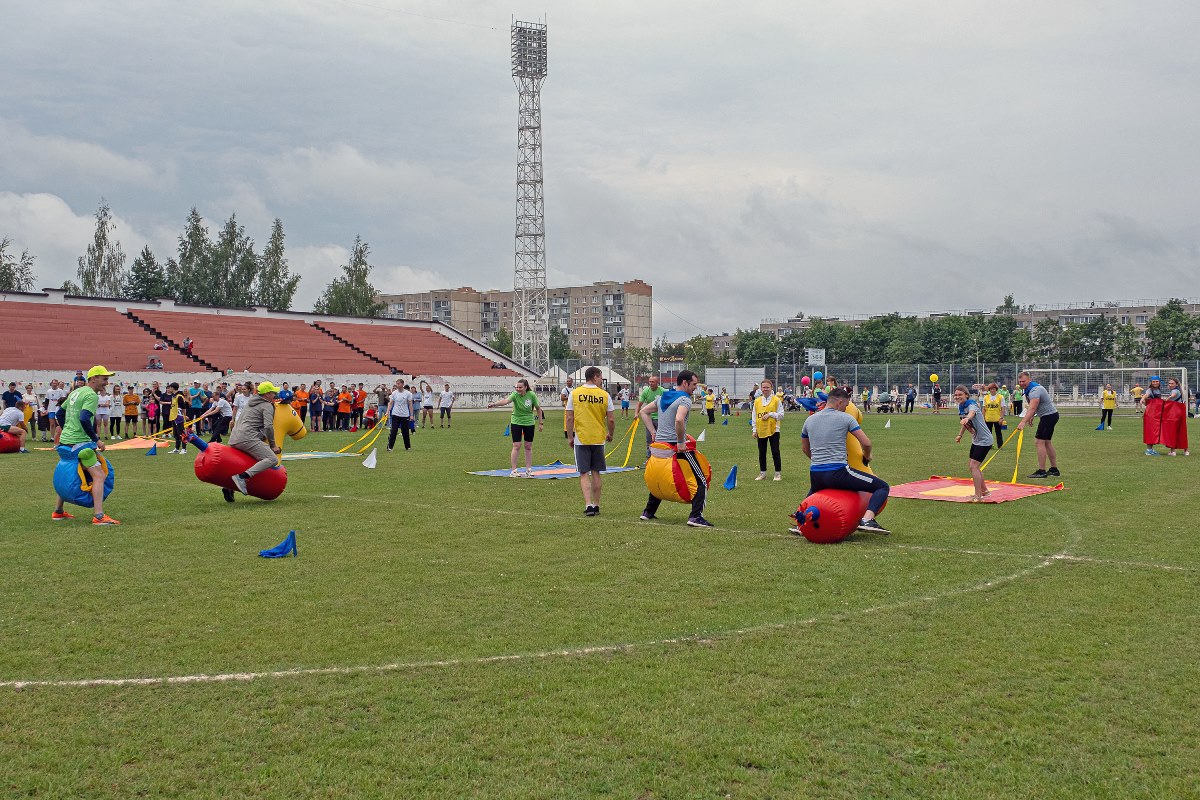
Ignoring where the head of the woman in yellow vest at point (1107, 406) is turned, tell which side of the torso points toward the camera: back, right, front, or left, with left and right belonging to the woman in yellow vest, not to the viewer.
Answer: front

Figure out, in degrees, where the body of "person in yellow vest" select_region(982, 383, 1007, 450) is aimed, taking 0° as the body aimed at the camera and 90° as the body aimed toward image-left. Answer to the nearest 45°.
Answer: approximately 0°

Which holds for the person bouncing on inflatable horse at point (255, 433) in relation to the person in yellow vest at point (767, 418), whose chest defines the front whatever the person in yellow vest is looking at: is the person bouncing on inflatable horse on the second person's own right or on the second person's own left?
on the second person's own right

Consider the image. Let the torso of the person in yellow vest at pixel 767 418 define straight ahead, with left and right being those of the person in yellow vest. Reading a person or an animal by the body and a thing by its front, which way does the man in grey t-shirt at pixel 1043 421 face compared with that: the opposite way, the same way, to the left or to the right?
to the right

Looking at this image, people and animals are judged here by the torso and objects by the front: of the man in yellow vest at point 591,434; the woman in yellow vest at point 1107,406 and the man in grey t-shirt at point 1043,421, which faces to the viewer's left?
the man in grey t-shirt

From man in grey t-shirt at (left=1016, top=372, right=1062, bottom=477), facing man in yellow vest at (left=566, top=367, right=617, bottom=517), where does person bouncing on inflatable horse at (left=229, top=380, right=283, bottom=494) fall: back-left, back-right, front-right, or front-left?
front-right

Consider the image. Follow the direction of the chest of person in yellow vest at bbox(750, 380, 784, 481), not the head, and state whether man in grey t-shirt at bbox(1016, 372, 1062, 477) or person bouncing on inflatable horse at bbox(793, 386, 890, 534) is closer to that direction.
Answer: the person bouncing on inflatable horse

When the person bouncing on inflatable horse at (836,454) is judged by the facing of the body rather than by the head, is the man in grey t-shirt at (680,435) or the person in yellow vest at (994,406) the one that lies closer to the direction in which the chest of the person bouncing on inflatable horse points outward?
the person in yellow vest

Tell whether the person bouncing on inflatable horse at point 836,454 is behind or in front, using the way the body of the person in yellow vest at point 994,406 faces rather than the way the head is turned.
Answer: in front

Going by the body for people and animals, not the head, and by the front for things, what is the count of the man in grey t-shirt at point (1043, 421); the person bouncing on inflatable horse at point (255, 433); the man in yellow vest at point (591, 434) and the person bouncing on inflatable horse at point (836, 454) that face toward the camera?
0

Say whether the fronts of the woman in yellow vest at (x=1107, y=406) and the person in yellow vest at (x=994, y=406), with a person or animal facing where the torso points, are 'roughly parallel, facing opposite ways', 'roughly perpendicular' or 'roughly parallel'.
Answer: roughly parallel

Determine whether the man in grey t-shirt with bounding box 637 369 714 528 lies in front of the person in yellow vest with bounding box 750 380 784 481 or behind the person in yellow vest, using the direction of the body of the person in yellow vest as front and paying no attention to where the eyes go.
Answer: in front

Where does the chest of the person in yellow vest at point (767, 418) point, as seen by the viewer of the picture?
toward the camera
